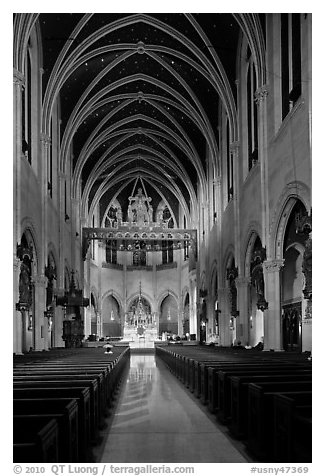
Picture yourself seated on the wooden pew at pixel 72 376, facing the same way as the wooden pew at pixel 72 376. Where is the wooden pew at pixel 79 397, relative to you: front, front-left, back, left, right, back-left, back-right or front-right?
back

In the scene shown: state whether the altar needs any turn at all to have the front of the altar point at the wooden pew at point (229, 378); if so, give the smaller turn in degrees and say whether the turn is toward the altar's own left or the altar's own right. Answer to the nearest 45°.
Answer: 0° — it already faces it

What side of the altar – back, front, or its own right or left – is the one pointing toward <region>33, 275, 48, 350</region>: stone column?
front

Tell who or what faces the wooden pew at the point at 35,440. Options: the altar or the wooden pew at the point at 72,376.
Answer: the altar

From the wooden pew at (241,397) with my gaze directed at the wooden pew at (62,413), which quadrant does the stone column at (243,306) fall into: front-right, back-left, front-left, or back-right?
back-right

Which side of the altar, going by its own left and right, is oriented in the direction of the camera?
front

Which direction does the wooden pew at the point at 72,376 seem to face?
away from the camera

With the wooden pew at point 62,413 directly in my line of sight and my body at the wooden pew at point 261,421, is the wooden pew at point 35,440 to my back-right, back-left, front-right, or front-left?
front-left

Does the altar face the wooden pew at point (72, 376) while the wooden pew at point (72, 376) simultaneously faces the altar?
yes

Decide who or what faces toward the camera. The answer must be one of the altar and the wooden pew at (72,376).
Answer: the altar

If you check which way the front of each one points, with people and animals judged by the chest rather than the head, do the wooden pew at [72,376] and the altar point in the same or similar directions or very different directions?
very different directions

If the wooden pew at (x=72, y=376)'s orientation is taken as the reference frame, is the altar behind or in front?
in front

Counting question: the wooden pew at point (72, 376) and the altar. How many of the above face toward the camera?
1
